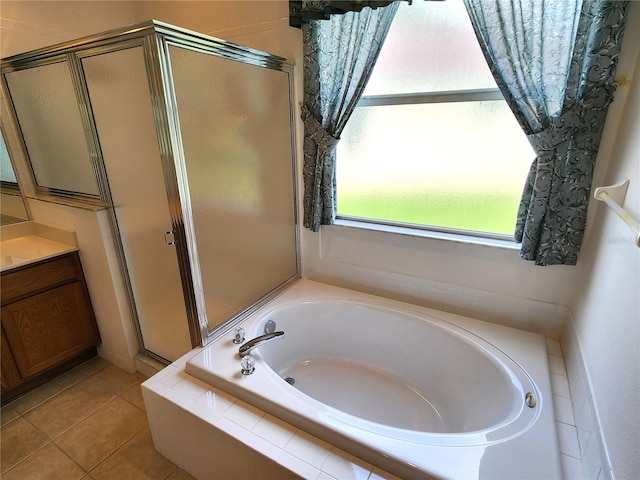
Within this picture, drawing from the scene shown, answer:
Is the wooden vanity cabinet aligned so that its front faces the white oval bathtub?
yes

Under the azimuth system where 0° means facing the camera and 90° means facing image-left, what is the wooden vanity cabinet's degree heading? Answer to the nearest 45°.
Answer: approximately 315°

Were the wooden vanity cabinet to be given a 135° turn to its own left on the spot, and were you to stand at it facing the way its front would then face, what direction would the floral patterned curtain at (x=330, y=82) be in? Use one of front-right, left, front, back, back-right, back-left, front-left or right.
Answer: back-right

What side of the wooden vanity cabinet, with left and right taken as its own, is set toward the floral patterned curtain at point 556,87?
front

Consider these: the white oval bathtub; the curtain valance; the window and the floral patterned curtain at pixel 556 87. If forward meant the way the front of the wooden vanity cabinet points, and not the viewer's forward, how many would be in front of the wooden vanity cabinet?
4

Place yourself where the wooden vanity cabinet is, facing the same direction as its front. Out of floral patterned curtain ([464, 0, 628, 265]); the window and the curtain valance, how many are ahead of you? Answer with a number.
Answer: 3

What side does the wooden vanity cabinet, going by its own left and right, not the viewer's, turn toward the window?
front
